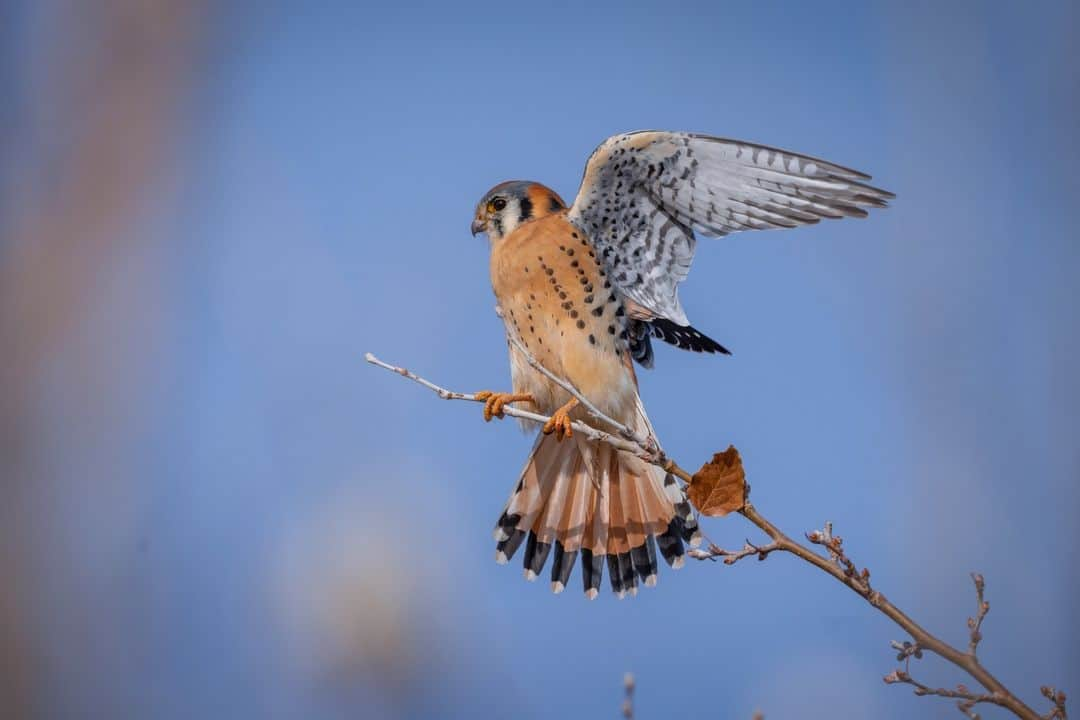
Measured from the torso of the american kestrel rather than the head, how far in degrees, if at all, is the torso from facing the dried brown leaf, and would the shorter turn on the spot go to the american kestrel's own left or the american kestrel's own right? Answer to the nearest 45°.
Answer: approximately 135° to the american kestrel's own left

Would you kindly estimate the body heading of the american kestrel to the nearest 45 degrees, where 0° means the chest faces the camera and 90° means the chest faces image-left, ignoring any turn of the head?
approximately 45°
